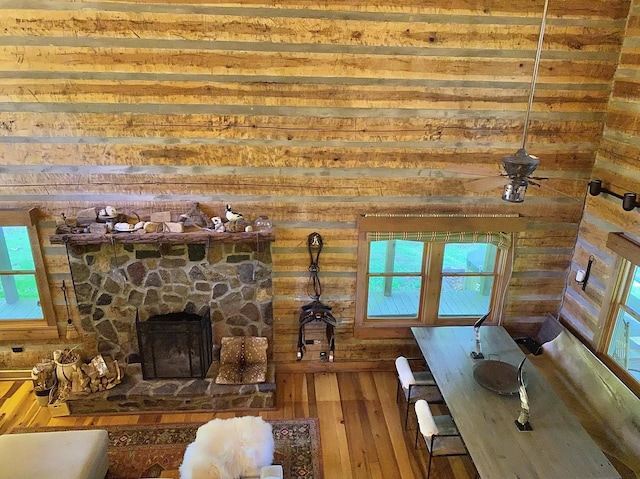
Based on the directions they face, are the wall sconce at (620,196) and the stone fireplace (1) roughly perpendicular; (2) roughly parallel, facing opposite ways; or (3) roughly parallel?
roughly perpendicular

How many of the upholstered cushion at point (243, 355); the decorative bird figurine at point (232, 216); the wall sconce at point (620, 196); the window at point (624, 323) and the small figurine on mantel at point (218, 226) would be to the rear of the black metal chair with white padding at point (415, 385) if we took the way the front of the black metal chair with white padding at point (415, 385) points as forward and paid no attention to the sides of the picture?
3

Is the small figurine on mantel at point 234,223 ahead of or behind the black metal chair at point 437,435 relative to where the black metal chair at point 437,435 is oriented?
behind

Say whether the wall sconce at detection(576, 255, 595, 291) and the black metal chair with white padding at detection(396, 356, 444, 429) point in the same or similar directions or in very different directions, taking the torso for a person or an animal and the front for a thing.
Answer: very different directions

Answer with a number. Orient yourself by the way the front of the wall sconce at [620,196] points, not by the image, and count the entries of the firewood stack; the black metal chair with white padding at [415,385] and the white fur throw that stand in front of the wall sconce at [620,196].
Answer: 3

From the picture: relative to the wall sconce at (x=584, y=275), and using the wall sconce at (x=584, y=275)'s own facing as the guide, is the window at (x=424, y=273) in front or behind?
in front

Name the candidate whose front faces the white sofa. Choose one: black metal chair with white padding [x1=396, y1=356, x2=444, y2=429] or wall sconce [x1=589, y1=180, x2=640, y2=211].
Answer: the wall sconce

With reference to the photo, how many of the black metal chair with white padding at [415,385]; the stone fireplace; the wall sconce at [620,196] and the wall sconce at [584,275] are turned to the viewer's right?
1

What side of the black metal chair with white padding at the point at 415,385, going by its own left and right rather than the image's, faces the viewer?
right

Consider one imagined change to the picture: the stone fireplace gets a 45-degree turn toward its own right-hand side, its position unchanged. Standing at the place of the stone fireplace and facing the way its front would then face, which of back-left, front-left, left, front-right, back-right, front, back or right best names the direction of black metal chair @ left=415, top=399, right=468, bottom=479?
left

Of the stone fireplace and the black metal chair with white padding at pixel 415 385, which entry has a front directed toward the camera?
the stone fireplace

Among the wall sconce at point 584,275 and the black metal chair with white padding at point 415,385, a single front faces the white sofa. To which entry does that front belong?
the wall sconce

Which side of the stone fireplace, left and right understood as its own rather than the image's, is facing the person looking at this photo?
front

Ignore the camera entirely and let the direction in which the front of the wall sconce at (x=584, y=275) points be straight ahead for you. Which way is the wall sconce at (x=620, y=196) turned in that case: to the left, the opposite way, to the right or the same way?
the same way

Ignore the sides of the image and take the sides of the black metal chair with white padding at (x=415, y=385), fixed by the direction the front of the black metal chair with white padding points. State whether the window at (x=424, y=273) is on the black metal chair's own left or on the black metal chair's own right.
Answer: on the black metal chair's own left

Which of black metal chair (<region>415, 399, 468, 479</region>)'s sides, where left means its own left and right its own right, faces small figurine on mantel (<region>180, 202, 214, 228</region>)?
back

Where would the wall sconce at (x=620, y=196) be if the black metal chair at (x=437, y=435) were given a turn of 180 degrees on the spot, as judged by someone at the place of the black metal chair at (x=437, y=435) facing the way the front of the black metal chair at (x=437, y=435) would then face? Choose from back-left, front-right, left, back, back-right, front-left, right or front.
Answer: back-right

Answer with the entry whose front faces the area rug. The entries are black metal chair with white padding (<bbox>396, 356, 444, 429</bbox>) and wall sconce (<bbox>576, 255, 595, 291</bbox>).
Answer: the wall sconce
